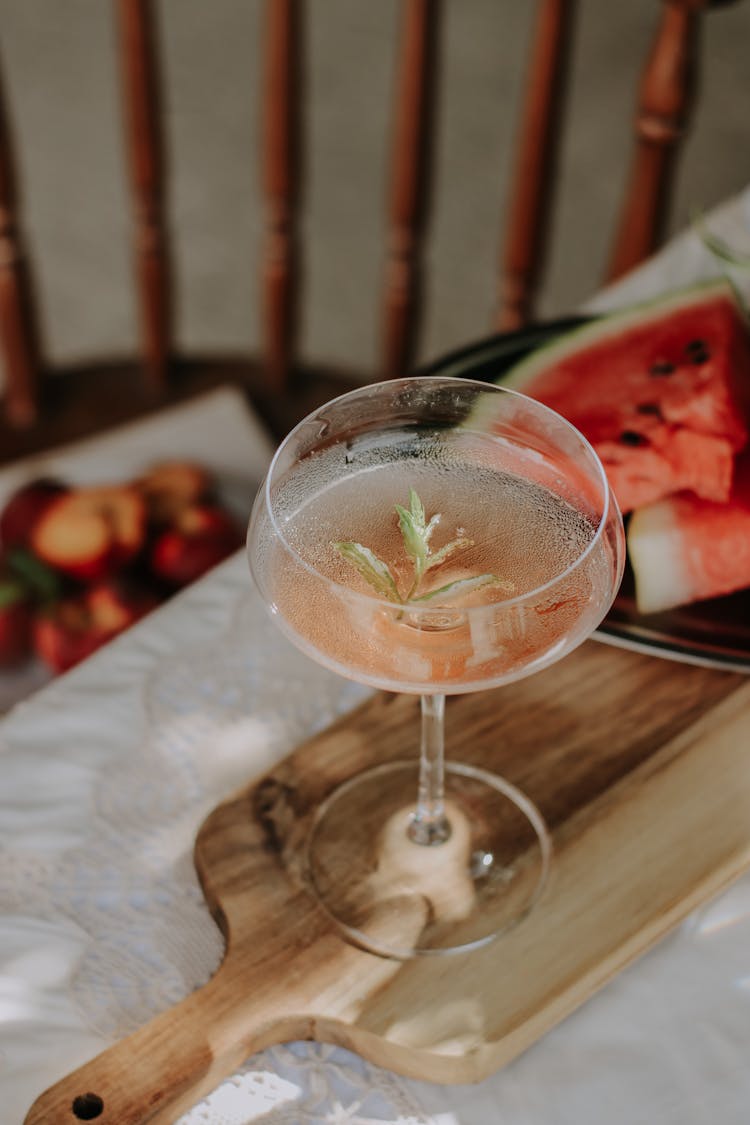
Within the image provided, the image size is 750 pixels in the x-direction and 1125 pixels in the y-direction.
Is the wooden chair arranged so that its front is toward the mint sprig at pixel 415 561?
yes

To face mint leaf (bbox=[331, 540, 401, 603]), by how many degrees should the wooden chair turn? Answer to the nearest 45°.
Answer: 0° — it already faces it

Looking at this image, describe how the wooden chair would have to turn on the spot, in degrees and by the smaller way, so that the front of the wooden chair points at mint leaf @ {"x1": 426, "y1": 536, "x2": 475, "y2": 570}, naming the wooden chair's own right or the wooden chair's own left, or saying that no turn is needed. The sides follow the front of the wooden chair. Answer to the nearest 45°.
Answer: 0° — it already faces it

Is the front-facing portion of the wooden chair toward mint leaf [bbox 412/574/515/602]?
yes

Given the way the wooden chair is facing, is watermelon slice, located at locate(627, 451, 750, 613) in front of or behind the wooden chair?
in front

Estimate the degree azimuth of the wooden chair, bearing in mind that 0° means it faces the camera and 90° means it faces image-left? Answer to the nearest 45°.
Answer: approximately 0°

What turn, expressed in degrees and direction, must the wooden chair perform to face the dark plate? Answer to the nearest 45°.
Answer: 0° — it already faces it
